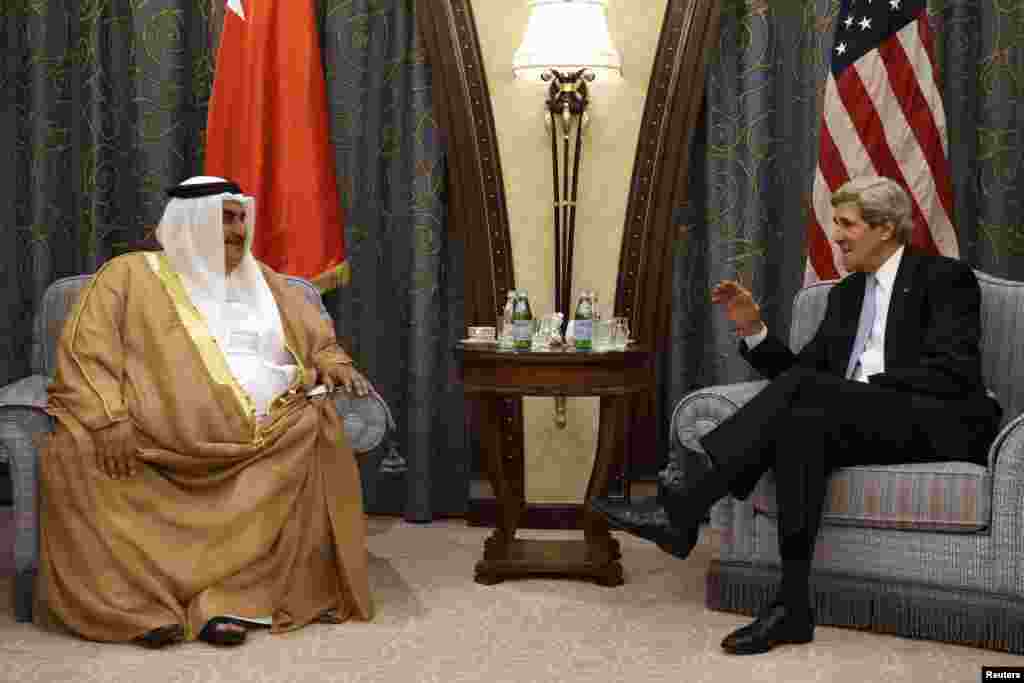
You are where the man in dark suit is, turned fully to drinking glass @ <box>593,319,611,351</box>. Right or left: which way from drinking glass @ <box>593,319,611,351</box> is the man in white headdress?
left

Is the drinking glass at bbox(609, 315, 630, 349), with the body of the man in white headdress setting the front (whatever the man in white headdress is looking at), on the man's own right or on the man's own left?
on the man's own left

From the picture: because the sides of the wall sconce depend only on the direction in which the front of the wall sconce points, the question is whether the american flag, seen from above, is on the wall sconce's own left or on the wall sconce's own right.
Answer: on the wall sconce's own left

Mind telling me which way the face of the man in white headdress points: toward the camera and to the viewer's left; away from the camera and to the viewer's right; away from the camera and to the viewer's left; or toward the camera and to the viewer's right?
toward the camera and to the viewer's right

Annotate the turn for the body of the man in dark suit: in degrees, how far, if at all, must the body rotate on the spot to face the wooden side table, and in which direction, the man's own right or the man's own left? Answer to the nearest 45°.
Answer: approximately 45° to the man's own right

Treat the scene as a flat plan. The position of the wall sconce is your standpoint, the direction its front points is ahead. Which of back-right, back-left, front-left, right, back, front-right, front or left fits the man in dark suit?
front-left

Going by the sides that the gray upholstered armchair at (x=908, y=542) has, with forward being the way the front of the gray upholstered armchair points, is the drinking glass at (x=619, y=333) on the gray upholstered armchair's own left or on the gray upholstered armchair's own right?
on the gray upholstered armchair's own right

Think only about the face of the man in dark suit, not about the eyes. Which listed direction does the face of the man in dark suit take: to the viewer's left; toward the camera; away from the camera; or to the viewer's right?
to the viewer's left

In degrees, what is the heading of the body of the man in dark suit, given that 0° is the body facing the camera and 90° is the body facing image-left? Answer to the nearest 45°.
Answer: approximately 45°

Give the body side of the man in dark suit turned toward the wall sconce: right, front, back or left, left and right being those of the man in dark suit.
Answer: right

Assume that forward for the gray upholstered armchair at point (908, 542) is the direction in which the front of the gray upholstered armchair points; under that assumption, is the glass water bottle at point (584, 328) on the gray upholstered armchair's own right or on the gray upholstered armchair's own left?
on the gray upholstered armchair's own right

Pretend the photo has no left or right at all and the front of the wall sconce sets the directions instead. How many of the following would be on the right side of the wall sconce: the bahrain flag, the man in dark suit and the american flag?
1
